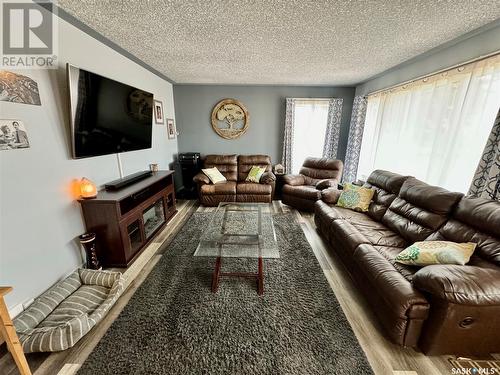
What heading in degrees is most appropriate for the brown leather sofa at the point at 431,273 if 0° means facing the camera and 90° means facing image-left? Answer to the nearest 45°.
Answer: approximately 45°

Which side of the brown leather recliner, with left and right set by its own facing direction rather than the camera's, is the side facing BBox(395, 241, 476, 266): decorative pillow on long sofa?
left

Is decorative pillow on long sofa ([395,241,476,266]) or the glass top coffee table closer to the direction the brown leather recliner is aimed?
the glass top coffee table

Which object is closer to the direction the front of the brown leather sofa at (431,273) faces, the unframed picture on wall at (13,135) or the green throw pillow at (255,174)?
the unframed picture on wall

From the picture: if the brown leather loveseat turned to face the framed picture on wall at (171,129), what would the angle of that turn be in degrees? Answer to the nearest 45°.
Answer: approximately 135° to its right

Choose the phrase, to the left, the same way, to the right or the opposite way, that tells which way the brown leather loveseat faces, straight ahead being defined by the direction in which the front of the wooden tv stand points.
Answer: to the right

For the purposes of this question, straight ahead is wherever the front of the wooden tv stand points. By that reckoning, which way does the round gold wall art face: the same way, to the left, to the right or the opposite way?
to the right

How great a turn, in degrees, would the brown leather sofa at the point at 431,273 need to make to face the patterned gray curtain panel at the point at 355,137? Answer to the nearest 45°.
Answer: approximately 90° to its right

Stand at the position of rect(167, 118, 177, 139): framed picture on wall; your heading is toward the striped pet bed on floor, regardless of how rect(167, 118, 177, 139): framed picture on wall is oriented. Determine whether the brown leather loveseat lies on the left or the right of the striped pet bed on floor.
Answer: left

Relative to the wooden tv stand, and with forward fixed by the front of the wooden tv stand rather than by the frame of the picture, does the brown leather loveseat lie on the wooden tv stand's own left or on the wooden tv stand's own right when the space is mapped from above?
on the wooden tv stand's own left

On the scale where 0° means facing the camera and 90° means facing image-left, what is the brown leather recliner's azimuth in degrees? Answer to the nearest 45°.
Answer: approximately 45°

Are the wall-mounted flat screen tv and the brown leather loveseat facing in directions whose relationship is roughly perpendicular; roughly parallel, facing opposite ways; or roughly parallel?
roughly perpendicular

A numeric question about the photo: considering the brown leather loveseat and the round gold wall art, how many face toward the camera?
2
